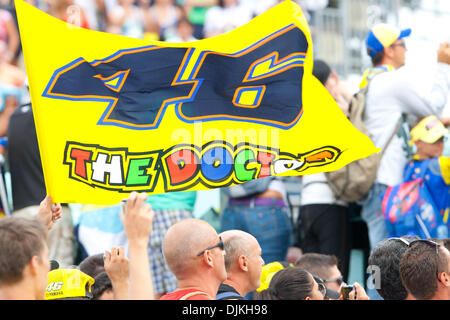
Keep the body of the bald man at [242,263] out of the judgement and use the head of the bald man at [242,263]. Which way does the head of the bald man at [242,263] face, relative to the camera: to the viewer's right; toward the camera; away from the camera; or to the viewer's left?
to the viewer's right

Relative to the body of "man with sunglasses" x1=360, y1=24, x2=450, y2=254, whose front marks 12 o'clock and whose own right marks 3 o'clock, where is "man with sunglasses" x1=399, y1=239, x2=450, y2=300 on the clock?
"man with sunglasses" x1=399, y1=239, x2=450, y2=300 is roughly at 3 o'clock from "man with sunglasses" x1=360, y1=24, x2=450, y2=254.

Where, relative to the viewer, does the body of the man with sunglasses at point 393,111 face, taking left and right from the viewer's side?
facing to the right of the viewer

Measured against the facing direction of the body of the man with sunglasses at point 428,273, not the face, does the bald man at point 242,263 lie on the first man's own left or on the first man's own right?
on the first man's own left

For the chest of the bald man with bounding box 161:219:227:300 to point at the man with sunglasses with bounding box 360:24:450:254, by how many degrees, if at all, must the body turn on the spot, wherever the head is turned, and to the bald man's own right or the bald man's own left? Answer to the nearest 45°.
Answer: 0° — they already face them

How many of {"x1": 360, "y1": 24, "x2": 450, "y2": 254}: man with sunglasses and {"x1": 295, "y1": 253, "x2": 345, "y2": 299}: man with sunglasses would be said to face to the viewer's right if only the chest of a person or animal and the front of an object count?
2

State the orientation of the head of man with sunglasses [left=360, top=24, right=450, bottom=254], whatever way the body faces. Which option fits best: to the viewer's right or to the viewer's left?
to the viewer's right

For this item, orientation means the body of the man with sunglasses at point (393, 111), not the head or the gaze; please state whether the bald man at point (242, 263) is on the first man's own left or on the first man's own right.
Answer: on the first man's own right
